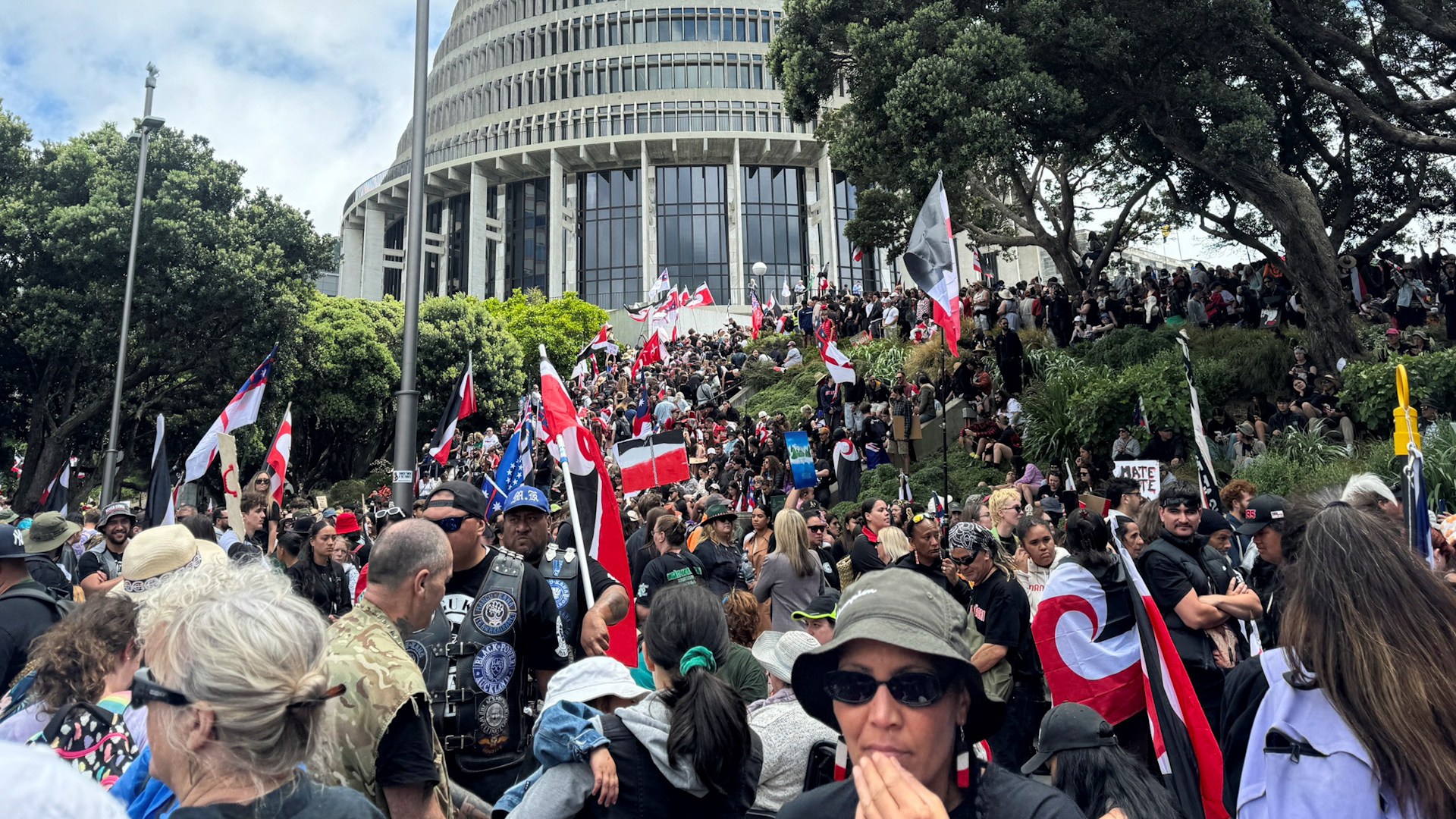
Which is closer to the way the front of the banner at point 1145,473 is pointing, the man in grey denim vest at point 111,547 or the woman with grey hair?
the woman with grey hair

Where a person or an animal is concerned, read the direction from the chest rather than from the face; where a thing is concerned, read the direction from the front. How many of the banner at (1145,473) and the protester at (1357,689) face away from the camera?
1

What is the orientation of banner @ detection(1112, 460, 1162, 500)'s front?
toward the camera

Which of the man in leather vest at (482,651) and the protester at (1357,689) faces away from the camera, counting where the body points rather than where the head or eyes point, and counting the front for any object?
the protester

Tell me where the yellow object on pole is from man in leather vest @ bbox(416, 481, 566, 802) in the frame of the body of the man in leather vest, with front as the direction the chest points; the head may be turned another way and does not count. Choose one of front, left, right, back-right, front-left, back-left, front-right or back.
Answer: back-left

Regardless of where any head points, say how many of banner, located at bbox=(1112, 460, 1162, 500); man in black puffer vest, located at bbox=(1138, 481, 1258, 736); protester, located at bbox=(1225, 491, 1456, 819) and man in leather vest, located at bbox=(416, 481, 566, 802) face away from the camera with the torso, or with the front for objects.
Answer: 1

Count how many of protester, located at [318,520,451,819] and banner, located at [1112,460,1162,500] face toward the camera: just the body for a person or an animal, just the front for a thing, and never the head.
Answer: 1

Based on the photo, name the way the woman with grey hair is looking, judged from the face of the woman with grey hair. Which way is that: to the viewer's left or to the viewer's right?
to the viewer's left

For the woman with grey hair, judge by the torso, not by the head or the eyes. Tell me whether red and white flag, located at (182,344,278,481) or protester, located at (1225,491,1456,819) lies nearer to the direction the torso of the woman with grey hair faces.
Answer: the red and white flag

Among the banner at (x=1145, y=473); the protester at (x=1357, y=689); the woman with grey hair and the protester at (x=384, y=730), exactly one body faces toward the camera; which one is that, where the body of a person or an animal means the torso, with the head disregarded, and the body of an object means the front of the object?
the banner

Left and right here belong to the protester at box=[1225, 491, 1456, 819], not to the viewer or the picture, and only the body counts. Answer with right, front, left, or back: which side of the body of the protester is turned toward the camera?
back

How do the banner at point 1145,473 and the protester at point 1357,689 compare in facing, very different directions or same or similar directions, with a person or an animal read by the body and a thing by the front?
very different directions

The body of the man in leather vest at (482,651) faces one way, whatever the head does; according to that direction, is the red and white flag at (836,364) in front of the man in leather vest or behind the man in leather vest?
behind

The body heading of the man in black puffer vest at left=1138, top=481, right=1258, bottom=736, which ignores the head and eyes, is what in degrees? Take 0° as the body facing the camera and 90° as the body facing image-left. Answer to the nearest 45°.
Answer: approximately 315°

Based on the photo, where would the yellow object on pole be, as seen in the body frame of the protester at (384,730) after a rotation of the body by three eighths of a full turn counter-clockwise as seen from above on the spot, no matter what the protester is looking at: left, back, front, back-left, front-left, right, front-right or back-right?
back
